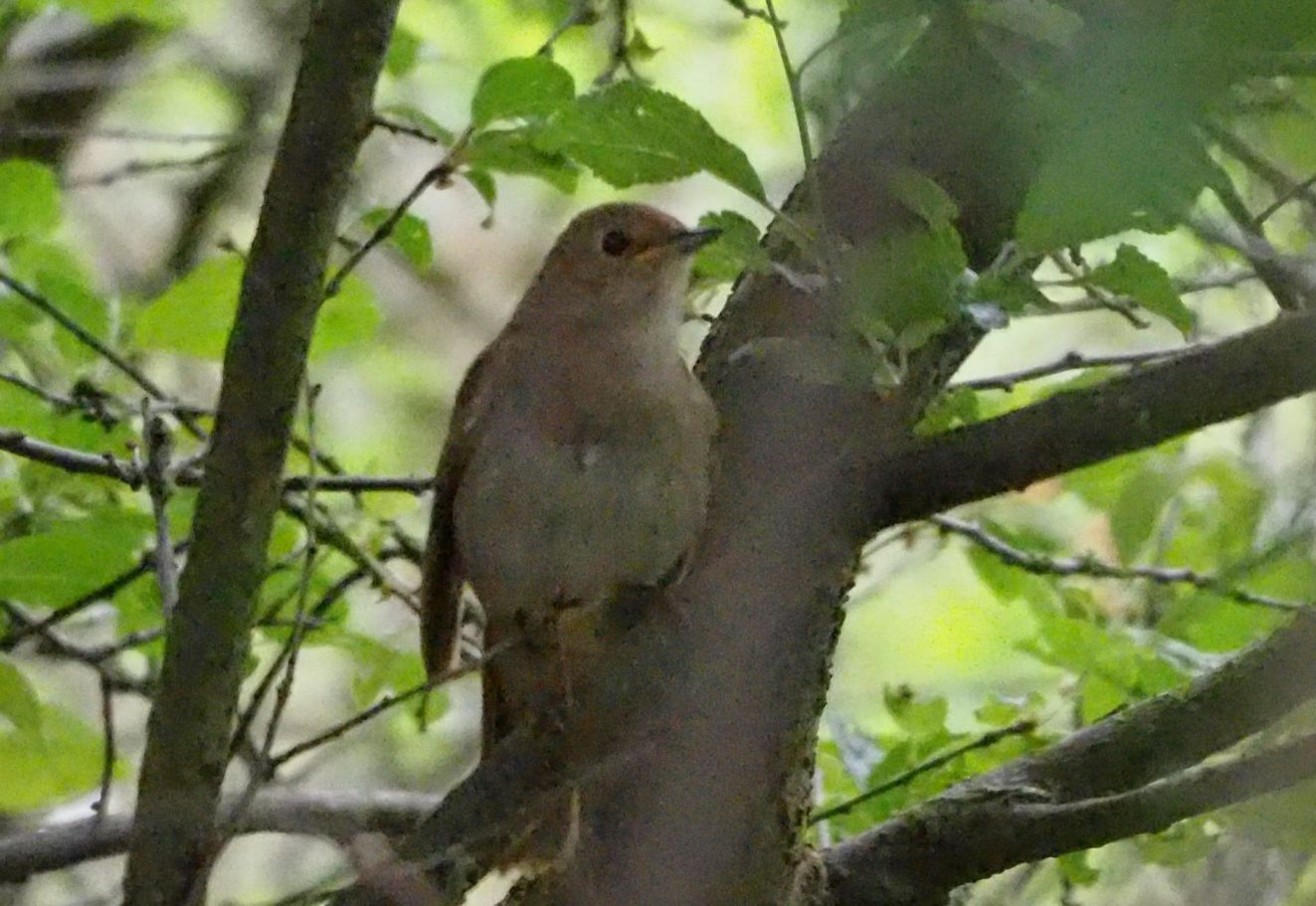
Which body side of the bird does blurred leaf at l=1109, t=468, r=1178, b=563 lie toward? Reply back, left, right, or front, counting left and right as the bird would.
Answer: left

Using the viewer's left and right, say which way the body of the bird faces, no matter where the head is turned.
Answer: facing the viewer and to the right of the viewer

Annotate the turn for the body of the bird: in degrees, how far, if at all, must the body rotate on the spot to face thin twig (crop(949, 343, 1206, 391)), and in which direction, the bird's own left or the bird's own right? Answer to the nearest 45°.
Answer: approximately 45° to the bird's own left

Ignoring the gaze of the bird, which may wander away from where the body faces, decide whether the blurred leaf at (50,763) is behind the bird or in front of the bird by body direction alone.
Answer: behind
